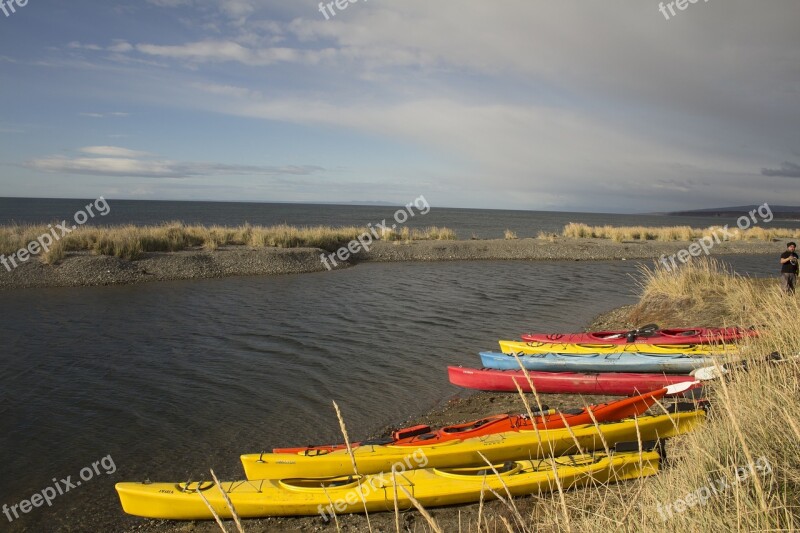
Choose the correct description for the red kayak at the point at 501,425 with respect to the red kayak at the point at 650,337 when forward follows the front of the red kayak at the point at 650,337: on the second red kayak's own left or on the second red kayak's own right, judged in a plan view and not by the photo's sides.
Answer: on the second red kayak's own left

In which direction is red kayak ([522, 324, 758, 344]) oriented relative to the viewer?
to the viewer's left

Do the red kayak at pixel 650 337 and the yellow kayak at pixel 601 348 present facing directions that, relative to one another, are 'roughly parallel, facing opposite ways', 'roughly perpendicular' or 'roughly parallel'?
roughly parallel

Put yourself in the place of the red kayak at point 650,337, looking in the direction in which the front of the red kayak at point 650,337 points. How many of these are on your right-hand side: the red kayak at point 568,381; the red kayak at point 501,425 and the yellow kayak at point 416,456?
0

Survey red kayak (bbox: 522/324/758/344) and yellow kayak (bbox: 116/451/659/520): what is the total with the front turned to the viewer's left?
2

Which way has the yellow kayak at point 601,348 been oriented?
to the viewer's left

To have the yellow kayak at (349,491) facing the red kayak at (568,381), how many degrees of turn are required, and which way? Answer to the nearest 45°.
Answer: approximately 135° to its right

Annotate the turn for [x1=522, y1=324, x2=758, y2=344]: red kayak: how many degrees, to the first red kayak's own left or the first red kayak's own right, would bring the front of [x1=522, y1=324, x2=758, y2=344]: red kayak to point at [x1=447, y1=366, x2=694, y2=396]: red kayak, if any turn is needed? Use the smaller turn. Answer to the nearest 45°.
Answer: approximately 45° to the first red kayak's own left

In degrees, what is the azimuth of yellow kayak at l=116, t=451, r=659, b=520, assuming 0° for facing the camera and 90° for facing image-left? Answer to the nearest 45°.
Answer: approximately 90°

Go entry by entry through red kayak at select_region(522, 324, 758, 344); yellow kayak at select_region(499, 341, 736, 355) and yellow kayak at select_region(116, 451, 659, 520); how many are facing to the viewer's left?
3

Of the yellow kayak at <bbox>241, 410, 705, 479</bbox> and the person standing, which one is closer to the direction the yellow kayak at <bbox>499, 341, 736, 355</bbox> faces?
the yellow kayak

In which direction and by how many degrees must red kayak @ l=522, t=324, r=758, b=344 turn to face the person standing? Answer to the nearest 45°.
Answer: approximately 135° to its right
